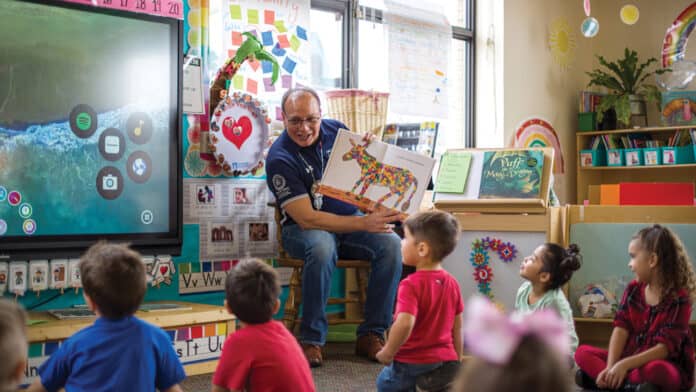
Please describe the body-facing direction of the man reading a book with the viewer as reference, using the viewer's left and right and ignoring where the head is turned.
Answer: facing the viewer and to the right of the viewer

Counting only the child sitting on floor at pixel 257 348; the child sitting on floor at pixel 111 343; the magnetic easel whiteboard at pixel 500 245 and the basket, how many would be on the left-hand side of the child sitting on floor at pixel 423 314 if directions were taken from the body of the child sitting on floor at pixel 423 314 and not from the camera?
2

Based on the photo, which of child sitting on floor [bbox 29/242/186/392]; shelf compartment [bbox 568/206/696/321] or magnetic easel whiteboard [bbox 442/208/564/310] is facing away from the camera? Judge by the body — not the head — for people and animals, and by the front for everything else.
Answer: the child sitting on floor

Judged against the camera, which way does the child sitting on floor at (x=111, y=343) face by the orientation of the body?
away from the camera

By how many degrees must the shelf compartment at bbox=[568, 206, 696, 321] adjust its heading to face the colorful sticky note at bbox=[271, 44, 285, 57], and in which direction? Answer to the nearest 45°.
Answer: approximately 90° to its right

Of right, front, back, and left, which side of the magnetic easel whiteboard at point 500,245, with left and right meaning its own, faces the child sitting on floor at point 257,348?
front

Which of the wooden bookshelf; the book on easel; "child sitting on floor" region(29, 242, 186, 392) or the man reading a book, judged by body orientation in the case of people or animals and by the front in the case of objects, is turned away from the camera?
the child sitting on floor

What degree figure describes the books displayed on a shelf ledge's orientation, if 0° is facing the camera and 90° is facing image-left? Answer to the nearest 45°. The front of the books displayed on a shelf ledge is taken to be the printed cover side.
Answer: approximately 0°

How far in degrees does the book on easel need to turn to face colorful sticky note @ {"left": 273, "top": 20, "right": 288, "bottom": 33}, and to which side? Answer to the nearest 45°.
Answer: approximately 90° to its right

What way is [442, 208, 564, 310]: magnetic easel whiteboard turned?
toward the camera

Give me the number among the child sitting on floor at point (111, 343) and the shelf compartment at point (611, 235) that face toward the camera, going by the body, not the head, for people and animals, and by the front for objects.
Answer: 1

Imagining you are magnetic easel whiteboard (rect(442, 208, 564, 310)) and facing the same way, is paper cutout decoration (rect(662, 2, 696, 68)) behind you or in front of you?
behind

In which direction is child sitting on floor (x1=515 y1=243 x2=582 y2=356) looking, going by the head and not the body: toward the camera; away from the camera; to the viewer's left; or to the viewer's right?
to the viewer's left

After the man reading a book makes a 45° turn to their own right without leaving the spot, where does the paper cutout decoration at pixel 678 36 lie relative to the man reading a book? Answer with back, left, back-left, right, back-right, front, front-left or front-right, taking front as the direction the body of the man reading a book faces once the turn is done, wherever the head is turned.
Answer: back-left

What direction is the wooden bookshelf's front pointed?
toward the camera
